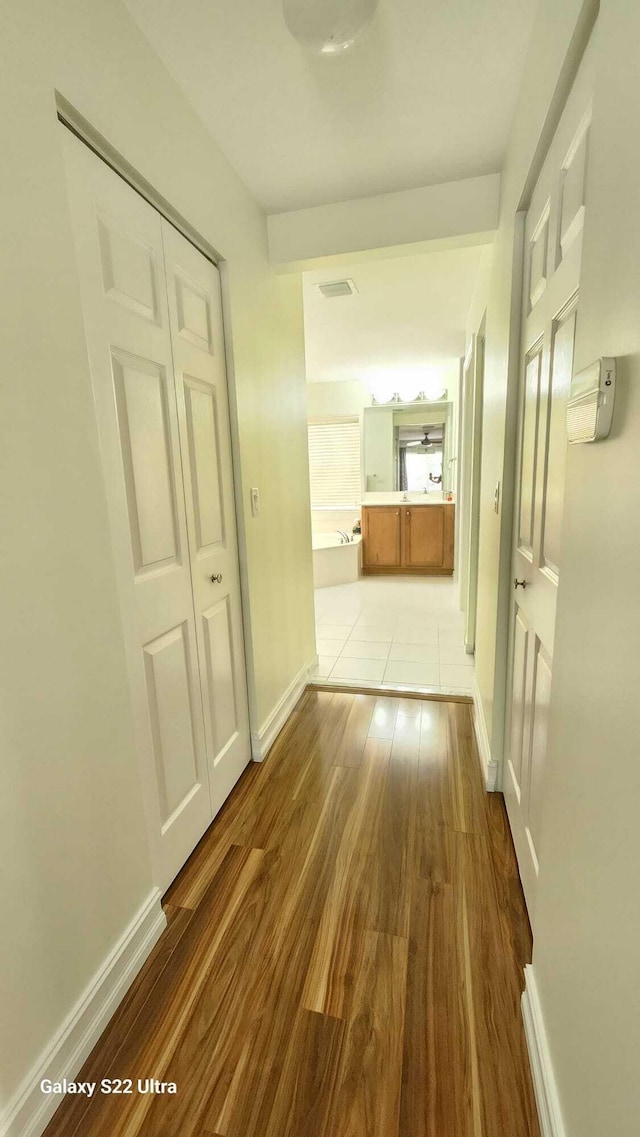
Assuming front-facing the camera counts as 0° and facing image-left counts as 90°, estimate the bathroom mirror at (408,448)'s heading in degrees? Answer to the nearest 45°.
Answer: approximately 0°

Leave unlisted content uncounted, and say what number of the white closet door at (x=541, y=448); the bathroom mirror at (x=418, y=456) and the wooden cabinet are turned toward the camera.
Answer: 2

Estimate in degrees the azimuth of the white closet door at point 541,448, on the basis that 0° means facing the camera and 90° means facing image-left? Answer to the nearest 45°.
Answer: approximately 90°

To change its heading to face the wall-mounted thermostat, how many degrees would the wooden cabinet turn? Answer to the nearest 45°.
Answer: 0° — it already faces it

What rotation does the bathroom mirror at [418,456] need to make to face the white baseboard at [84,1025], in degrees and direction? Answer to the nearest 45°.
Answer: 0° — it already faces it

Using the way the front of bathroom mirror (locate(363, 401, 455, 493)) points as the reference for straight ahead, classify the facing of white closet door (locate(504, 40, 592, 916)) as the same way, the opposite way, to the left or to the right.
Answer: to the right

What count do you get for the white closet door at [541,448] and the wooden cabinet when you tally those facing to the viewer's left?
1

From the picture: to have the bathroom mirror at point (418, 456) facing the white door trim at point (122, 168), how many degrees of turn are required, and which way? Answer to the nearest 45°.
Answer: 0° — it already faces it
